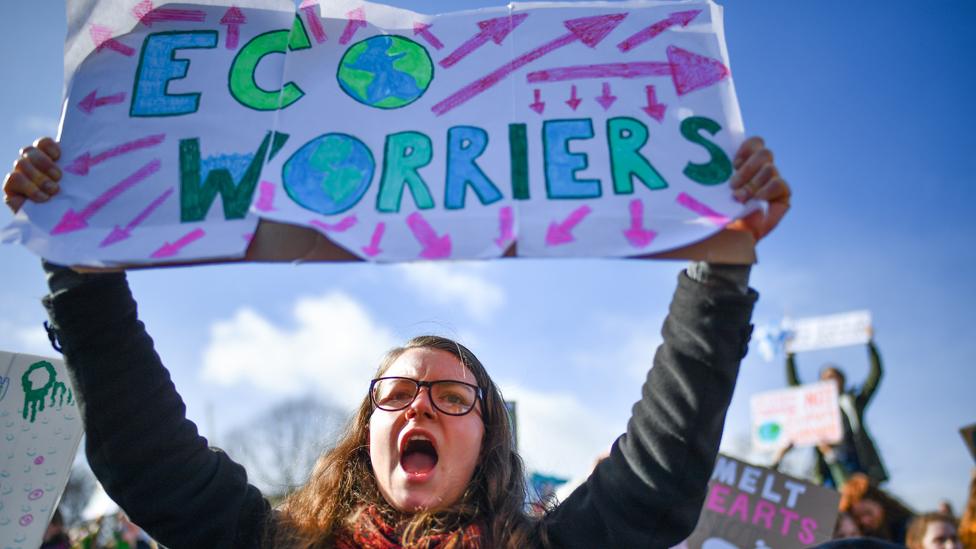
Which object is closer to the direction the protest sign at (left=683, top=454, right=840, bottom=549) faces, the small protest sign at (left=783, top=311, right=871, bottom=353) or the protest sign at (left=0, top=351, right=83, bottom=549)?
the protest sign

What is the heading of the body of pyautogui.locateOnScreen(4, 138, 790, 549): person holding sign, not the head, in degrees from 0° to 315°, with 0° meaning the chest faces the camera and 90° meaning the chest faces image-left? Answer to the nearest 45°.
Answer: approximately 0°

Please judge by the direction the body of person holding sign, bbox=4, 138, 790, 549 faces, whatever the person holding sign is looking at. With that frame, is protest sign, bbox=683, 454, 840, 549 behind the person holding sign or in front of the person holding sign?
behind

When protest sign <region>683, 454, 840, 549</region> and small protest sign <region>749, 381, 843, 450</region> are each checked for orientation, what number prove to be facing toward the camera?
2

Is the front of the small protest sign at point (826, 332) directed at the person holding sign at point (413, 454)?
yes

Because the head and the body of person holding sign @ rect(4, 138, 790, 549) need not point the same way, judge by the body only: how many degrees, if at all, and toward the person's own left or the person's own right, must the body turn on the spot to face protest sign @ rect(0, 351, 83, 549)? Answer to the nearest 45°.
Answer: approximately 135° to the person's own right

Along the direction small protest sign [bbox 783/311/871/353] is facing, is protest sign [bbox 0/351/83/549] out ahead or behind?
ahead

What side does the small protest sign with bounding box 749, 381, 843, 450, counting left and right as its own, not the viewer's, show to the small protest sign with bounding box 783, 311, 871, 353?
back

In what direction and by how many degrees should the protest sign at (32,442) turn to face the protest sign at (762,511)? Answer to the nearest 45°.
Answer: approximately 90° to its left

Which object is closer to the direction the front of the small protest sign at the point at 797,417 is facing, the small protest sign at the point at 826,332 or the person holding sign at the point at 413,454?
the person holding sign

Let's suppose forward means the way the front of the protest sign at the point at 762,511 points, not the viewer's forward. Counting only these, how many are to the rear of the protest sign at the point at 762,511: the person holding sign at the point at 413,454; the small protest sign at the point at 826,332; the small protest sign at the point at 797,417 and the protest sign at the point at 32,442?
2
